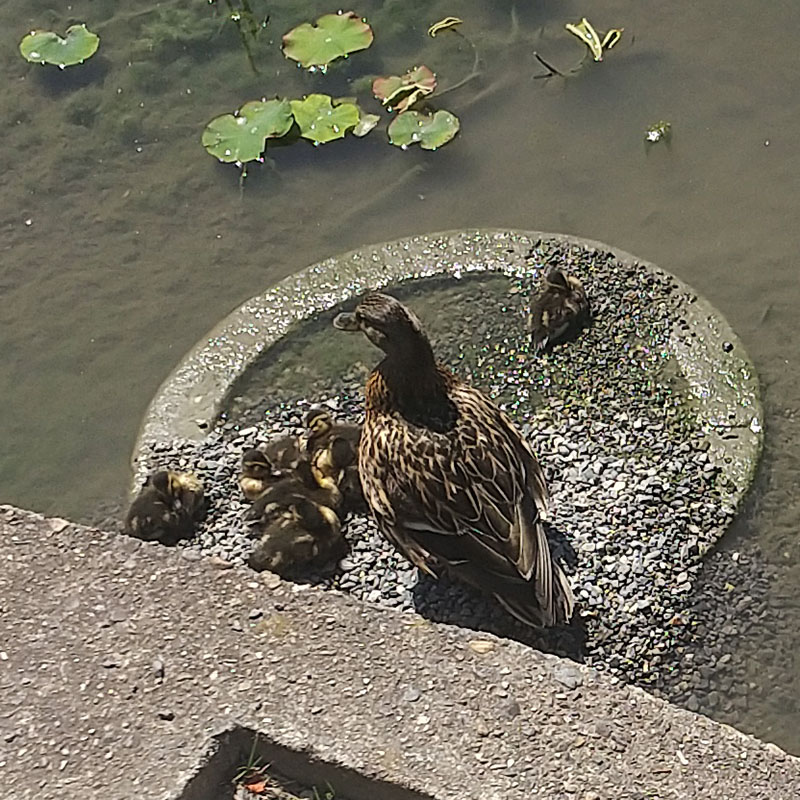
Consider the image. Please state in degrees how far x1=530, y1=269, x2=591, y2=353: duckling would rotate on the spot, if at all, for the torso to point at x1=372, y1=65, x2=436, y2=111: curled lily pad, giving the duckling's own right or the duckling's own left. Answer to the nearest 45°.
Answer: approximately 90° to the duckling's own left

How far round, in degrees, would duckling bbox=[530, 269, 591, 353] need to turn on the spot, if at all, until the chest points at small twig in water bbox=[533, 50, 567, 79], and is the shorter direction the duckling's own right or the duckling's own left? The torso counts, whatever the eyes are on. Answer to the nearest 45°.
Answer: approximately 45° to the duckling's own left

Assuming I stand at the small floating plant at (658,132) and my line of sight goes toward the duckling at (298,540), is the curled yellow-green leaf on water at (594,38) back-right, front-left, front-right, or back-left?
back-right

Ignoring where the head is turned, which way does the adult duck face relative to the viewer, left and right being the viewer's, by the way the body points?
facing away from the viewer and to the left of the viewer

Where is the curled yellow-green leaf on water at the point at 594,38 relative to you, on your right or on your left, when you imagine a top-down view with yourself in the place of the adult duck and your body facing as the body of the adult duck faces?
on your right

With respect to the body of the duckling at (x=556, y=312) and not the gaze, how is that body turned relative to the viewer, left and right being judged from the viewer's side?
facing away from the viewer and to the right of the viewer
